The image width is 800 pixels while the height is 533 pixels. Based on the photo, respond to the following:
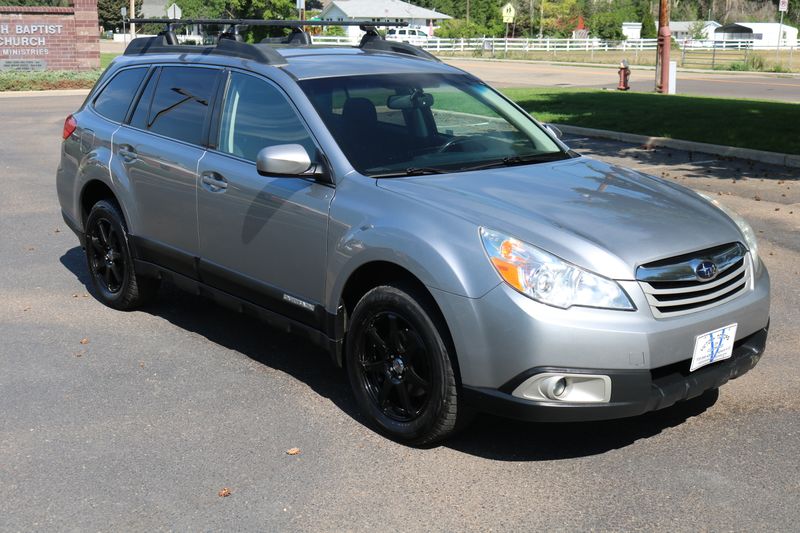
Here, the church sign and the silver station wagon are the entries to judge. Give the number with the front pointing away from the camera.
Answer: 0

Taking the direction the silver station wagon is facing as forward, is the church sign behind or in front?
behind

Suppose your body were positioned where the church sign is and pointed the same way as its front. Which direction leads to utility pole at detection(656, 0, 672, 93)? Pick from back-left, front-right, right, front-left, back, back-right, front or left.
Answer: front-left

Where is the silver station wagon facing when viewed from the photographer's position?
facing the viewer and to the right of the viewer

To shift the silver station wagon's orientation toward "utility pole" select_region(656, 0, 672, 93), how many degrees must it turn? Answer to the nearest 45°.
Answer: approximately 135° to its left

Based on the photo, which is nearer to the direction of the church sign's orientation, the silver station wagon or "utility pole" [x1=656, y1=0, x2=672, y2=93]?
the silver station wagon

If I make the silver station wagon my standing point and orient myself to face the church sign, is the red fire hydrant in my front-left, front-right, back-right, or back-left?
front-right

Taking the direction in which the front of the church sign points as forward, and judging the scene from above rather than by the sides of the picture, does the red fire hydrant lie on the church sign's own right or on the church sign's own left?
on the church sign's own left

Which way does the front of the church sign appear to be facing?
toward the camera

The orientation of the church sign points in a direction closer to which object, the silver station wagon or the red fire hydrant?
the silver station wagon

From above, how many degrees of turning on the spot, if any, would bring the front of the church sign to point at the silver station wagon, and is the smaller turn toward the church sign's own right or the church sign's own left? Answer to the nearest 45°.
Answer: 0° — it already faces it
